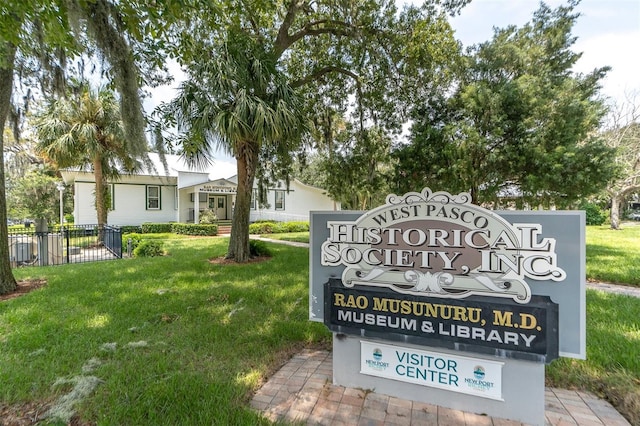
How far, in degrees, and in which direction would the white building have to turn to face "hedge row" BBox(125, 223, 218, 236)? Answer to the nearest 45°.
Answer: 0° — it already faces it

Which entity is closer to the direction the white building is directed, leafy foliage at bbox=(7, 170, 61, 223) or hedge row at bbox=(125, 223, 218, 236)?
the hedge row

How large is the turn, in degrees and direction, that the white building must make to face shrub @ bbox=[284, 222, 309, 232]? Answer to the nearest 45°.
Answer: approximately 90° to its left

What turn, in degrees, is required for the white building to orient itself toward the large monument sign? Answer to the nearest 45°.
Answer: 0° — it already faces it

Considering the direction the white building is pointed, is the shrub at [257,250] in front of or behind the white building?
in front

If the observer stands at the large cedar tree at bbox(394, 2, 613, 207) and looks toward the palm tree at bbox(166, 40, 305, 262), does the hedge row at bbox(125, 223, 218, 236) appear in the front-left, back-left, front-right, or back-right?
front-right

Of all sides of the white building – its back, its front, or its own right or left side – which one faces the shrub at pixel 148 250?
front

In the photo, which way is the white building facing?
toward the camera

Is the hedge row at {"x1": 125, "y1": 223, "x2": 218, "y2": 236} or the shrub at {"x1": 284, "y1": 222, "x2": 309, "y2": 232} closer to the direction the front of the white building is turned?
the hedge row
